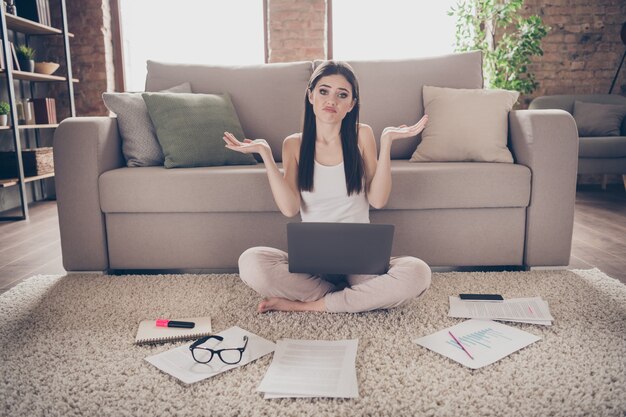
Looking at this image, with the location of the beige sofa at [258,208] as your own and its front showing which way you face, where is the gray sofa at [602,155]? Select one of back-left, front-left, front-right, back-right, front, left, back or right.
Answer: back-left

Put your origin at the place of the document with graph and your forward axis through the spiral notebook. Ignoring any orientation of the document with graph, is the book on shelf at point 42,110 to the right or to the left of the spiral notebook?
right

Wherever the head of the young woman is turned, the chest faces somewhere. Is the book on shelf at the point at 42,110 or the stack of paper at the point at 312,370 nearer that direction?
the stack of paper

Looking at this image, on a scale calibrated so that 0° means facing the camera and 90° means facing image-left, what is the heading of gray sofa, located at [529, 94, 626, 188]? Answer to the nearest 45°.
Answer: approximately 0°

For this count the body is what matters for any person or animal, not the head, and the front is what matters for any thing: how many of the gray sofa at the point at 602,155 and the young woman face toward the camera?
2

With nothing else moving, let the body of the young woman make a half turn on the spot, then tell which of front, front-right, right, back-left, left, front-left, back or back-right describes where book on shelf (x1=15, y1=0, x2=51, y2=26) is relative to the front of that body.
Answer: front-left

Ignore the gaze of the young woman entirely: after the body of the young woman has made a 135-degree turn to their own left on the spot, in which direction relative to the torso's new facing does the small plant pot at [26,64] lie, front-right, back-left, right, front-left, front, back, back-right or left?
left

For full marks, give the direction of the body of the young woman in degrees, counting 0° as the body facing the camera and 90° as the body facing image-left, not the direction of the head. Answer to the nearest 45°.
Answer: approximately 0°

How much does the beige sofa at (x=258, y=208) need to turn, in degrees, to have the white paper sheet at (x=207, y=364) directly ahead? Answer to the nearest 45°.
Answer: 0° — it already faces it

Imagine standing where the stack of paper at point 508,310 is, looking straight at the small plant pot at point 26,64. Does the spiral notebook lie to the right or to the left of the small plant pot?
left
